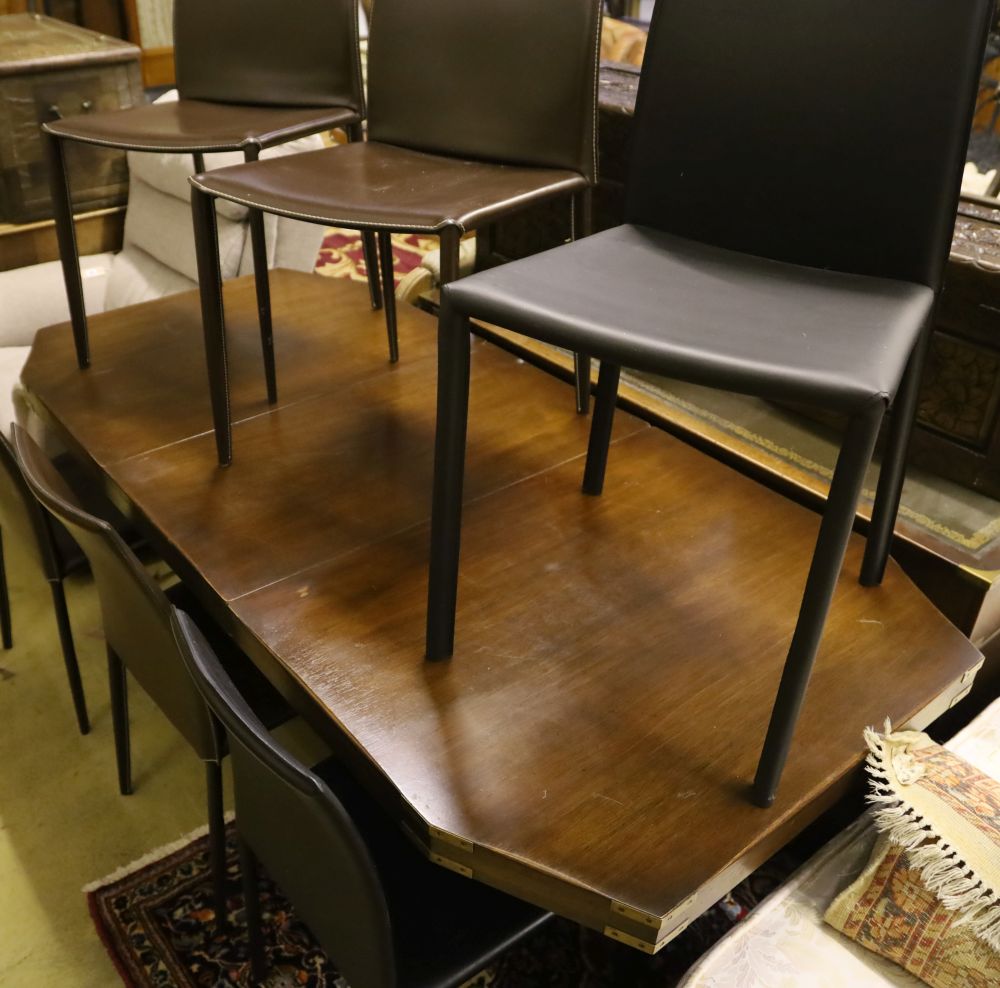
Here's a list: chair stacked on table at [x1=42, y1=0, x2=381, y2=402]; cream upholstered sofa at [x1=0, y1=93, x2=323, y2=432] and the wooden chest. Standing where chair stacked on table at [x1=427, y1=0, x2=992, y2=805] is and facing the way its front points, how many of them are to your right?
3

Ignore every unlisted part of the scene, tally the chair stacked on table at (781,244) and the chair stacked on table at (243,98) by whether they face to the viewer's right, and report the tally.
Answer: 0

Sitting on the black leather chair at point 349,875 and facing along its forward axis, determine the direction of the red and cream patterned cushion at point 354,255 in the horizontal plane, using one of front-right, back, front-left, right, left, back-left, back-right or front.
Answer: front-left

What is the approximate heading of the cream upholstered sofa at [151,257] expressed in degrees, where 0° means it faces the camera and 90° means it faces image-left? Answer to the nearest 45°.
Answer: approximately 45°

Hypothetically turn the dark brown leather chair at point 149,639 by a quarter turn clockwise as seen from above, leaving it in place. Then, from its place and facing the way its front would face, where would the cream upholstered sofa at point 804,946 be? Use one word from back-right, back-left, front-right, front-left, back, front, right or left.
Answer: front

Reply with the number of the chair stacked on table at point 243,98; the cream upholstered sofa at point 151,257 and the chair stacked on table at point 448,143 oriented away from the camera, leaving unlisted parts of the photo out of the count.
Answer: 0

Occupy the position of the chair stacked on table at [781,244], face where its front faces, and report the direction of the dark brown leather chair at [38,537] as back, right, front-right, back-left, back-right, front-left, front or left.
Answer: front-right

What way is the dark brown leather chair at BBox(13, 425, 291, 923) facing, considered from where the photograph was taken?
facing away from the viewer and to the right of the viewer

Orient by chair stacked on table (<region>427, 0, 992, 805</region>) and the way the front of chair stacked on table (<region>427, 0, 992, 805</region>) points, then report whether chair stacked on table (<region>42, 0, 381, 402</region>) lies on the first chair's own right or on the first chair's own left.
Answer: on the first chair's own right

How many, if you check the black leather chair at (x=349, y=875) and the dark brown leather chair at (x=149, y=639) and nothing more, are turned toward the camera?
0

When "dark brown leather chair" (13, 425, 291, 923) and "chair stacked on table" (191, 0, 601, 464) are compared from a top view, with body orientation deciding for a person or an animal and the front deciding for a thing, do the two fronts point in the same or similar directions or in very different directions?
very different directions
